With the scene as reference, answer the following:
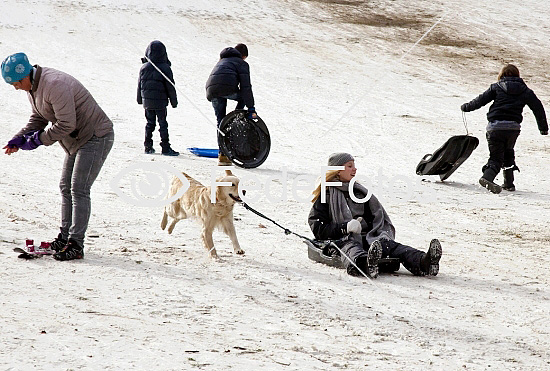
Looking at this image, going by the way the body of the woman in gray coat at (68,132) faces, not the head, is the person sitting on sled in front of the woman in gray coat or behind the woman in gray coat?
behind

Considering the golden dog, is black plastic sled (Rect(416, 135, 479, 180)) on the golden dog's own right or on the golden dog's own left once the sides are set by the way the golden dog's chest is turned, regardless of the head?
on the golden dog's own left

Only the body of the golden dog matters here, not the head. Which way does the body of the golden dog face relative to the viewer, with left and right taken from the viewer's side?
facing the viewer and to the right of the viewer

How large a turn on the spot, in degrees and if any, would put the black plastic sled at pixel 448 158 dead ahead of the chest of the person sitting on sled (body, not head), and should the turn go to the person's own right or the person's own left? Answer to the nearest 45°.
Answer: approximately 135° to the person's own left

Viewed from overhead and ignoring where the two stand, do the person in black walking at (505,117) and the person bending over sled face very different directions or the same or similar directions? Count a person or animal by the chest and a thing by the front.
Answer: same or similar directions

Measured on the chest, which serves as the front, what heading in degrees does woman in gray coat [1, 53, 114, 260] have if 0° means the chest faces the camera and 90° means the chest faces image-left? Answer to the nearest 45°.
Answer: approximately 90°

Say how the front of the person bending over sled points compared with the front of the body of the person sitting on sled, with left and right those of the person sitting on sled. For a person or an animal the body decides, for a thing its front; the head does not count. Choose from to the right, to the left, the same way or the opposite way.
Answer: to the left

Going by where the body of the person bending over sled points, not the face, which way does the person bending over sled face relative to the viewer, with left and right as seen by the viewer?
facing away from the viewer and to the right of the viewer

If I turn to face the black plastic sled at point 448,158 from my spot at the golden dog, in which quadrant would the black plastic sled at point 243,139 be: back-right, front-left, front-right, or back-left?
front-left

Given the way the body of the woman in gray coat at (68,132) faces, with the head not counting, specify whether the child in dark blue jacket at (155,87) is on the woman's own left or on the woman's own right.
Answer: on the woman's own right

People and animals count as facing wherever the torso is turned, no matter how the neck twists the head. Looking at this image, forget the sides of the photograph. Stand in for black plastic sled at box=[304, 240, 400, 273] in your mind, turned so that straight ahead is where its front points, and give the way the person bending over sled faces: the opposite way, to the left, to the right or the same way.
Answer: to the left

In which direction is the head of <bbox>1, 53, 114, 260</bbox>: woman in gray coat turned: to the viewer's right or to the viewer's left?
to the viewer's left

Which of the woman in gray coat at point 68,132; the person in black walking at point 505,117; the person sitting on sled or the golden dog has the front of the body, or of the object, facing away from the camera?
the person in black walking

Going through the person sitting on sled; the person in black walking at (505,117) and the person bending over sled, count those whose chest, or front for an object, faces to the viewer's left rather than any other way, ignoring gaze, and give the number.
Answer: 0
